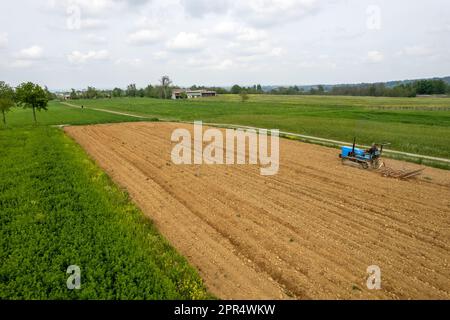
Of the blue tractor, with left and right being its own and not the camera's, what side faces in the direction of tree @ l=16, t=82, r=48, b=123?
front

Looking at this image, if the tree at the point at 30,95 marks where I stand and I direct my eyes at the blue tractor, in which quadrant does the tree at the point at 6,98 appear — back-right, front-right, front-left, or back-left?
back-right

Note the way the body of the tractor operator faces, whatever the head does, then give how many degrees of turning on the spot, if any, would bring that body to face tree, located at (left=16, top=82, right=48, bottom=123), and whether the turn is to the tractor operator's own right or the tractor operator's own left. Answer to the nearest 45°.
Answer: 0° — they already face it

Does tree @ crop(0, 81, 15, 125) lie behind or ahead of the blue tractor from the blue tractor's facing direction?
ahead

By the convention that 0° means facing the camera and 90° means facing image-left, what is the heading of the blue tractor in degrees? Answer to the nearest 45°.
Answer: approximately 90°

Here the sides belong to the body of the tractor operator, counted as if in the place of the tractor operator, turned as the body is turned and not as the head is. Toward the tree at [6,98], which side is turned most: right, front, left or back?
front

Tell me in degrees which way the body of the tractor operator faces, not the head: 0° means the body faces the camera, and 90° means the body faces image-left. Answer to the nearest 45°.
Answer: approximately 90°
